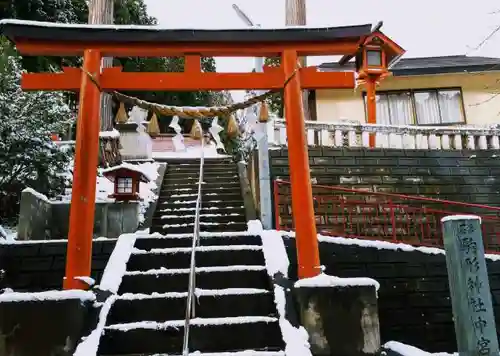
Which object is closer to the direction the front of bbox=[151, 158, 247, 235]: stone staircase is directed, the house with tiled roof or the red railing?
the red railing

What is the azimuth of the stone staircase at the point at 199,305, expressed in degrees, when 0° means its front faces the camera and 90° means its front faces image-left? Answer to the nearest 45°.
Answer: approximately 0°

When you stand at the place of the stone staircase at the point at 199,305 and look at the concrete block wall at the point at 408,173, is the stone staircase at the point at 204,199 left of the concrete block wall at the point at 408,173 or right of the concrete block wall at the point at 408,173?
left

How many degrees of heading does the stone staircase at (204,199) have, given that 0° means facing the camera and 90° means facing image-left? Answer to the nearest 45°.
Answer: approximately 0°

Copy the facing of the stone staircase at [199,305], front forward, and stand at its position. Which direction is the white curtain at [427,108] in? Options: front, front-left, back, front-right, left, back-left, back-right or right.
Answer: back-left

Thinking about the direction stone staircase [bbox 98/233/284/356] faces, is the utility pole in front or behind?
behind

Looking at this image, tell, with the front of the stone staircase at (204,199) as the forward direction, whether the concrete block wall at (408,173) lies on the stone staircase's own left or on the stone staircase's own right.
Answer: on the stone staircase's own left

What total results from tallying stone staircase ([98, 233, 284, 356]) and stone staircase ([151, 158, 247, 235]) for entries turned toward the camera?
2

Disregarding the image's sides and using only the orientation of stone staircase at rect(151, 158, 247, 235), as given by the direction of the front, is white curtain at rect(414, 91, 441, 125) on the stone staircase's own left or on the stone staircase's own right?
on the stone staircase's own left
